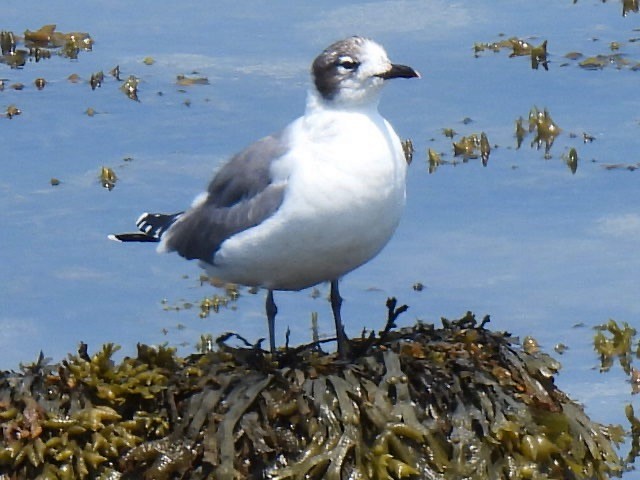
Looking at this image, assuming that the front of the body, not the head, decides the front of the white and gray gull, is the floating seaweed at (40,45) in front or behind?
behind

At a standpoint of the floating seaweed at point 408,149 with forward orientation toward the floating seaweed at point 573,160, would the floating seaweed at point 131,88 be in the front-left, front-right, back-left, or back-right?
back-left

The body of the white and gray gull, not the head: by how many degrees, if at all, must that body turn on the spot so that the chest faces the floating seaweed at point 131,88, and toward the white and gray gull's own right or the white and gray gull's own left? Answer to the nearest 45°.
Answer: approximately 135° to the white and gray gull's own left

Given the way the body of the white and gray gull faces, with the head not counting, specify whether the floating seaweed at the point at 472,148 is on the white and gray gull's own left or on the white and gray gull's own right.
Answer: on the white and gray gull's own left

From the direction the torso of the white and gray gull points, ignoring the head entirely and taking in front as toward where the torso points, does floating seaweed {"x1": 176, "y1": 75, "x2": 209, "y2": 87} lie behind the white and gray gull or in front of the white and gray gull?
behind

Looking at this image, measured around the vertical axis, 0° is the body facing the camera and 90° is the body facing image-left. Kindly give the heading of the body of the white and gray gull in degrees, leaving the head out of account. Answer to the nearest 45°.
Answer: approximately 315°
